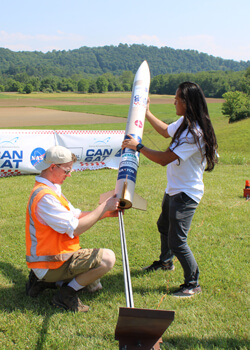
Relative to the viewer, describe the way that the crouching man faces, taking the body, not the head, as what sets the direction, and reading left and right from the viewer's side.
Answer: facing to the right of the viewer

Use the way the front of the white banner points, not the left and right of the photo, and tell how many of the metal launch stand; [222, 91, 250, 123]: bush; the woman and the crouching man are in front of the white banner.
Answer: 3

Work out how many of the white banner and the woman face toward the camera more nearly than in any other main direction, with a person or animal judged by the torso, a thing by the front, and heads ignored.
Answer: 1

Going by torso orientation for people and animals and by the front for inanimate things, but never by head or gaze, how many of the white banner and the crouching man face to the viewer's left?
0

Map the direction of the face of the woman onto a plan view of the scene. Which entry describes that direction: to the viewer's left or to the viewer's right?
to the viewer's left

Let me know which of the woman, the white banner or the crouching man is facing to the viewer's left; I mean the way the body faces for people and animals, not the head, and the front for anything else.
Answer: the woman

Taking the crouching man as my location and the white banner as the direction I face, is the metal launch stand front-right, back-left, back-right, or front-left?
back-right

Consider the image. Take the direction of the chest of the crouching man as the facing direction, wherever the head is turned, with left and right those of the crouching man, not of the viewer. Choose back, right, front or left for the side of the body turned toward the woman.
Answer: front

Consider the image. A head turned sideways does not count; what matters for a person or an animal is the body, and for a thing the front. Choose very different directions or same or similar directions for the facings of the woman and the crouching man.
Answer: very different directions

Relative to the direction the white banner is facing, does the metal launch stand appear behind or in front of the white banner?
in front

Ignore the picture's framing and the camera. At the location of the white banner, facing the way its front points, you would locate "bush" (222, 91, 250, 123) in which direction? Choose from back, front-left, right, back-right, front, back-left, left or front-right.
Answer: back-left

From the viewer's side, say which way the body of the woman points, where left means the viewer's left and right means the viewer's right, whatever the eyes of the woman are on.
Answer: facing to the left of the viewer

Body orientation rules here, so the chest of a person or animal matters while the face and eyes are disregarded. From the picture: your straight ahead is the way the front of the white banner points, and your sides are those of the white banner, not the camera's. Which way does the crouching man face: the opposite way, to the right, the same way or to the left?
to the left

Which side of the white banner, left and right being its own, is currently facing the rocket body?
front

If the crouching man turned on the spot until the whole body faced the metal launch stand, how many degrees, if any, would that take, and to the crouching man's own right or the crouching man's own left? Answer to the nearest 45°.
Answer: approximately 45° to the crouching man's own right
